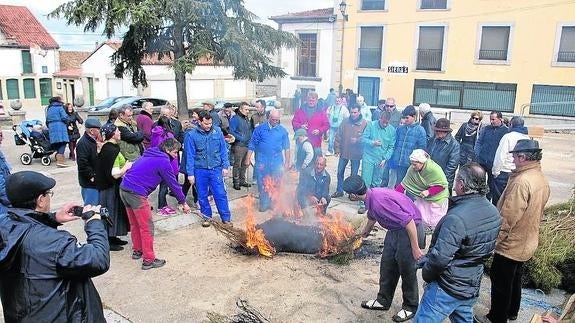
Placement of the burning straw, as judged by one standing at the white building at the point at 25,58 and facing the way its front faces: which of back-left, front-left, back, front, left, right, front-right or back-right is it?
front

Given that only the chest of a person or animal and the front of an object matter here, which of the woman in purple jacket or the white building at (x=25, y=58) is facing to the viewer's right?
the woman in purple jacket

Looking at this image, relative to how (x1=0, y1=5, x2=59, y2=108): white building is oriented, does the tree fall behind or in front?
in front

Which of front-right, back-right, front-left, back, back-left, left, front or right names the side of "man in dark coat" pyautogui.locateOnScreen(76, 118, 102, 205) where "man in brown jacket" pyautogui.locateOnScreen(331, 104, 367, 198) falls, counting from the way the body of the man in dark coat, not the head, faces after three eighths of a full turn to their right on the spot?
back-left

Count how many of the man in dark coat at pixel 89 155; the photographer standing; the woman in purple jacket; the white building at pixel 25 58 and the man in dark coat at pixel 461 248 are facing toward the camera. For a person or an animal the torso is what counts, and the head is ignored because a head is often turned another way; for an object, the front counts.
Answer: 1

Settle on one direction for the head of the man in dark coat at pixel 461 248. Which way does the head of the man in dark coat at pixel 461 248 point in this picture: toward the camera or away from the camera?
away from the camera

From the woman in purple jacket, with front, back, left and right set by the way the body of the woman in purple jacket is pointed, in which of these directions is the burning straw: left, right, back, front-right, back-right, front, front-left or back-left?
front

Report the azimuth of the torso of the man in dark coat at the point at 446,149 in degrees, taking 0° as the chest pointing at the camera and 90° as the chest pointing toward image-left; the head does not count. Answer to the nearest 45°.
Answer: approximately 45°

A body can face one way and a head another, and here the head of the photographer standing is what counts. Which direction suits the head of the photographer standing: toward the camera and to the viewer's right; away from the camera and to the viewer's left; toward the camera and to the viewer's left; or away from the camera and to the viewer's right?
away from the camera and to the viewer's right

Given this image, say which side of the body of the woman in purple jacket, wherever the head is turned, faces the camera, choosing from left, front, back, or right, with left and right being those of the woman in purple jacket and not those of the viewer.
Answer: right

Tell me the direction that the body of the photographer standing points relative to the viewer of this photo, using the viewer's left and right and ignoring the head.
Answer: facing away from the viewer and to the right of the viewer

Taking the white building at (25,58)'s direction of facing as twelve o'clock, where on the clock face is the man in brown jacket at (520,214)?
The man in brown jacket is roughly at 12 o'clock from the white building.

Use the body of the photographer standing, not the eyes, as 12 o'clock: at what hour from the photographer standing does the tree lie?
The tree is roughly at 11 o'clock from the photographer standing.

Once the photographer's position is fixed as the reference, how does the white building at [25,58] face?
facing the viewer

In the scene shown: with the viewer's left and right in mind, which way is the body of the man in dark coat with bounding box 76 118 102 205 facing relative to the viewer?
facing to the right of the viewer

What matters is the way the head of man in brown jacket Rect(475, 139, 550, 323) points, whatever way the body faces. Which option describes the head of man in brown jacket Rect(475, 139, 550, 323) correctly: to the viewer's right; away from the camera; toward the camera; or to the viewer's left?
to the viewer's left

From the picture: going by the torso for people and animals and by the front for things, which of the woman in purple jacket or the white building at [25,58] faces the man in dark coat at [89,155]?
the white building

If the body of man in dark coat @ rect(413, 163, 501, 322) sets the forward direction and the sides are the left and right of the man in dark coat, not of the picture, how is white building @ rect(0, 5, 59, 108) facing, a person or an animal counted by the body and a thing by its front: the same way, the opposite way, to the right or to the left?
the opposite way

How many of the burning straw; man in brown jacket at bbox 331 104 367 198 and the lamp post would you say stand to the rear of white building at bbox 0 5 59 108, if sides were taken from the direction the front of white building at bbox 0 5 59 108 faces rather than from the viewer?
0
